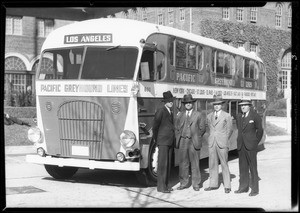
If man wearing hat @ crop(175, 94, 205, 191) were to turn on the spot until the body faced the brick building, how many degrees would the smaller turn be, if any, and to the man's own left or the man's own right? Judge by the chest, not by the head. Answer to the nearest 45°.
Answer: approximately 180°

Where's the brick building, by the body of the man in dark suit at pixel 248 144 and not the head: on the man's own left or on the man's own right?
on the man's own right

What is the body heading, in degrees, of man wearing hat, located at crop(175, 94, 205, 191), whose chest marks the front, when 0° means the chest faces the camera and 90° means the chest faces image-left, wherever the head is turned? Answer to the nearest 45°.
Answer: approximately 0°

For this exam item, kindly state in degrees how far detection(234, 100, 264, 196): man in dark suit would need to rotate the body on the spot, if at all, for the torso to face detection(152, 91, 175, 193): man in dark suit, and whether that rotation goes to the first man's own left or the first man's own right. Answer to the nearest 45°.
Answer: approximately 45° to the first man's own right

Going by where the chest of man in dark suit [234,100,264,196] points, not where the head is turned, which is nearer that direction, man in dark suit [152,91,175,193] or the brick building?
the man in dark suit

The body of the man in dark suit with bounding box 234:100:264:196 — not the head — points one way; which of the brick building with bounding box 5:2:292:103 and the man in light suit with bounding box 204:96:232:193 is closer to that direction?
the man in light suit

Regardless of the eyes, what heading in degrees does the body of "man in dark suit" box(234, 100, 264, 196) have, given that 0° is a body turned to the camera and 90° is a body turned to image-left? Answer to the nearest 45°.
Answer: approximately 45°
